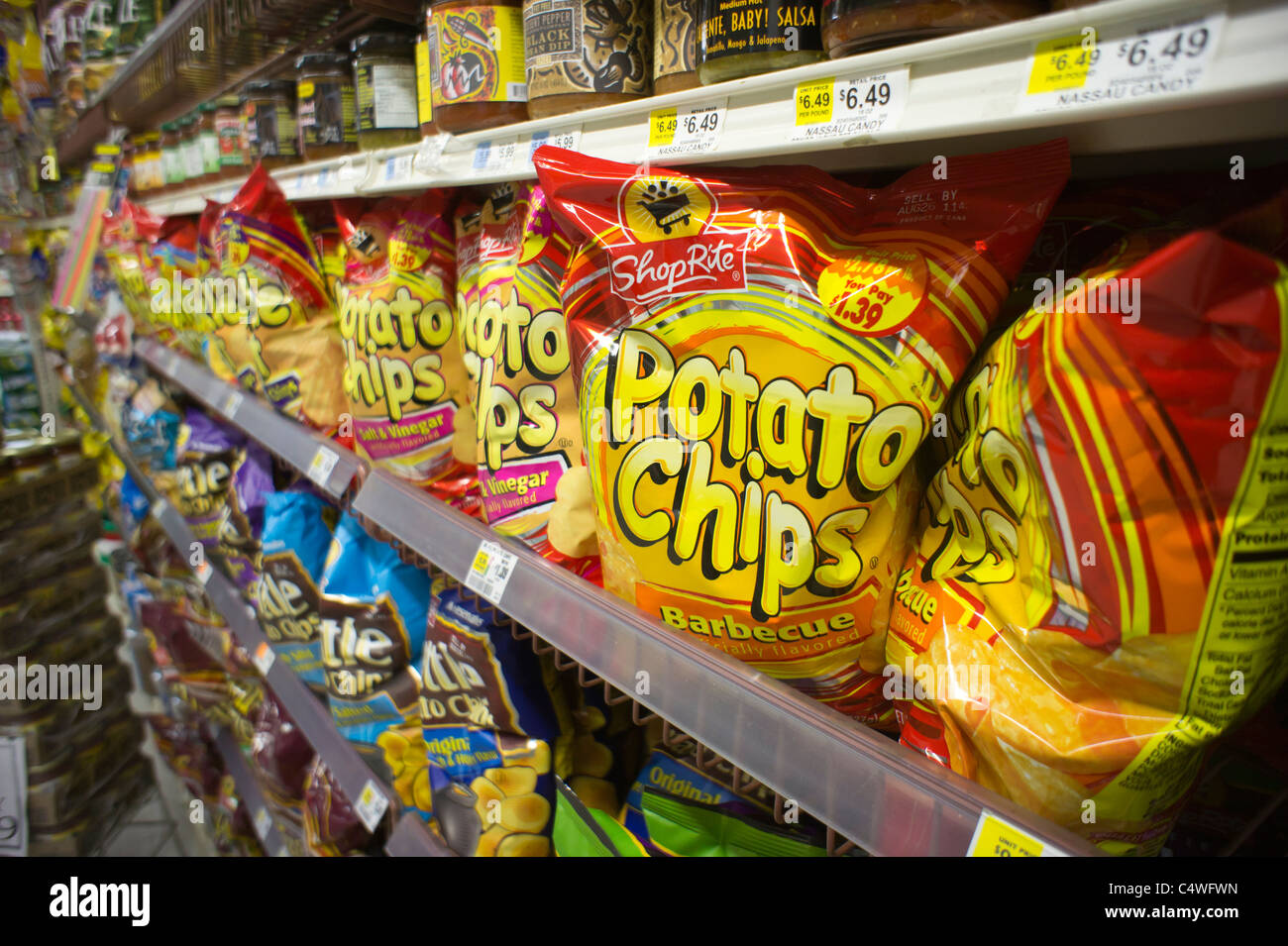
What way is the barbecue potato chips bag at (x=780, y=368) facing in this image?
toward the camera

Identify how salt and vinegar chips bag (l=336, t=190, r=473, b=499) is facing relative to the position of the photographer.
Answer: facing the viewer and to the left of the viewer

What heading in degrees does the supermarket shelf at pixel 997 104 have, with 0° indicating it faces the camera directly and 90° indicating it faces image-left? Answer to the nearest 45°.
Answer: approximately 45°

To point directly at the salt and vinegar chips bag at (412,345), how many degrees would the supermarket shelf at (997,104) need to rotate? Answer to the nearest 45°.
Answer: approximately 90° to its right

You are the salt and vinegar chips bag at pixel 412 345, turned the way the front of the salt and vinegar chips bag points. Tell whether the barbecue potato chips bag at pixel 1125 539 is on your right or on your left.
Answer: on your left
